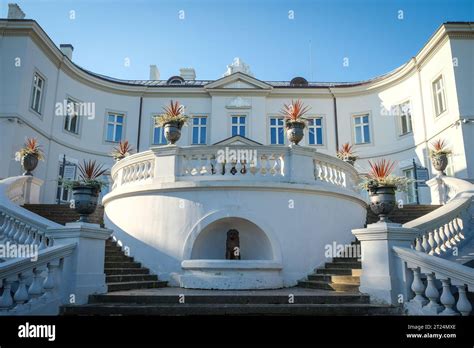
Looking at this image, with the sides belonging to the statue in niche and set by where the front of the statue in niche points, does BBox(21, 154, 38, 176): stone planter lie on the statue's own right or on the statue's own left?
on the statue's own right

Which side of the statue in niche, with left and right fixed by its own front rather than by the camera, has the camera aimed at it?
front

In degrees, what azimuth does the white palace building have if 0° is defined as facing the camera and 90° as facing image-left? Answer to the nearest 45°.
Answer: approximately 0°
